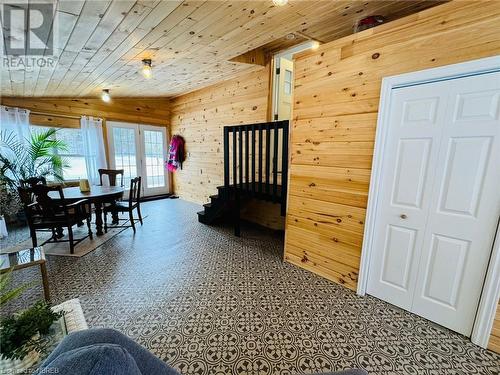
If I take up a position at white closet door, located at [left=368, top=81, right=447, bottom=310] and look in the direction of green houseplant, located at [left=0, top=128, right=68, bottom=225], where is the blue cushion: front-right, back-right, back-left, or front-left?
front-left

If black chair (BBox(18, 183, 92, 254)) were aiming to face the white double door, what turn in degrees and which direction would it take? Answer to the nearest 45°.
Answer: approximately 90° to its right

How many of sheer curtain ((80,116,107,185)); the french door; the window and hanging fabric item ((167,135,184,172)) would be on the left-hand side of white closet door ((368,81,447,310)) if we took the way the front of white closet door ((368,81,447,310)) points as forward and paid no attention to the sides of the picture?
0

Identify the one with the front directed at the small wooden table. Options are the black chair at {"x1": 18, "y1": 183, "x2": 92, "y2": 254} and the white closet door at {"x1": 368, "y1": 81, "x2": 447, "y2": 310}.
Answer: the white closet door

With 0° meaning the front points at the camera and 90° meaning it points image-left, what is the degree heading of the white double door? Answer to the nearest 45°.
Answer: approximately 45°

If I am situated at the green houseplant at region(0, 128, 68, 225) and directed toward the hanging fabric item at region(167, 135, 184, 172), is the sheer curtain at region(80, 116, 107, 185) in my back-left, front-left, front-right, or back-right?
front-left

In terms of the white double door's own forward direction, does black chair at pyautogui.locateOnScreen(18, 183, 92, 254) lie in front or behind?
in front

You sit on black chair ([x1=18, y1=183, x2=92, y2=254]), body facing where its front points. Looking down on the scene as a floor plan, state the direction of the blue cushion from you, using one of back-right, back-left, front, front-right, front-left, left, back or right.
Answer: back-right

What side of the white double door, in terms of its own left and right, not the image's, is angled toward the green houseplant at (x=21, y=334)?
front

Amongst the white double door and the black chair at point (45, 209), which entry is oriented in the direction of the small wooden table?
the white double door

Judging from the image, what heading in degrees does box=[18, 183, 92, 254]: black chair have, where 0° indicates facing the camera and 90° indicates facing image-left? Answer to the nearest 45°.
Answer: approximately 225°

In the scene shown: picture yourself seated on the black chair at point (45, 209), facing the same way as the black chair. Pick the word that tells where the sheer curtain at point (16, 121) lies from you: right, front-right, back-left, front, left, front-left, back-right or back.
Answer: front-left

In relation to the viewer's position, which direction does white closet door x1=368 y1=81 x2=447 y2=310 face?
facing the viewer and to the left of the viewer

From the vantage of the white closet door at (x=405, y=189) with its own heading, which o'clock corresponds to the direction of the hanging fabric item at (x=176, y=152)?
The hanging fabric item is roughly at 2 o'clock from the white closet door.

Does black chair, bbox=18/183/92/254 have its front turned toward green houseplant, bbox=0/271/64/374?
no

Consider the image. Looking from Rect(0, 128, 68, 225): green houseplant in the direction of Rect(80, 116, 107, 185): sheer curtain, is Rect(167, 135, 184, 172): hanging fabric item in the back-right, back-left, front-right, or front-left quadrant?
front-right
